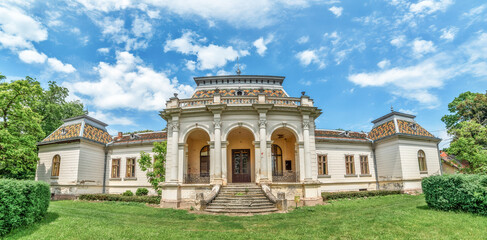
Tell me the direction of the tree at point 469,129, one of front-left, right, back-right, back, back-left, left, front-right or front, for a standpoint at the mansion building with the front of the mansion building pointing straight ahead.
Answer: left

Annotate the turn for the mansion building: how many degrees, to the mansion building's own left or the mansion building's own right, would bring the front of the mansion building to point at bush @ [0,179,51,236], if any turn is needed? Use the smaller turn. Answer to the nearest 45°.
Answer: approximately 45° to the mansion building's own right

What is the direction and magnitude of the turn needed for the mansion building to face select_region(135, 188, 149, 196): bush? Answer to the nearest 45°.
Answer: approximately 90° to its right

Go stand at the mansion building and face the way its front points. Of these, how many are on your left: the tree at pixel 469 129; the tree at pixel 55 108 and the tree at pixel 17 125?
1

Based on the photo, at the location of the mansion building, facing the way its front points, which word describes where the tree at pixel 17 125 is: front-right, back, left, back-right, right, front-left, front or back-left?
right

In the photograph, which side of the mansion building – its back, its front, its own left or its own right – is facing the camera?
front

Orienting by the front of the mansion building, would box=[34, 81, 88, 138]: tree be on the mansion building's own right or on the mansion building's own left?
on the mansion building's own right

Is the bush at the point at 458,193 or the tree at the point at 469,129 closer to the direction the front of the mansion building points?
the bush

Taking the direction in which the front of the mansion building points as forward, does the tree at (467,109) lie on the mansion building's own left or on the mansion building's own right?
on the mansion building's own left

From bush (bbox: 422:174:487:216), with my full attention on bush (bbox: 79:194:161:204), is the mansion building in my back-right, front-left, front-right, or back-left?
front-right

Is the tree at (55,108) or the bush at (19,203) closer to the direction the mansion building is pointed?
the bush
